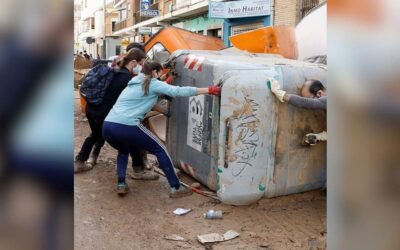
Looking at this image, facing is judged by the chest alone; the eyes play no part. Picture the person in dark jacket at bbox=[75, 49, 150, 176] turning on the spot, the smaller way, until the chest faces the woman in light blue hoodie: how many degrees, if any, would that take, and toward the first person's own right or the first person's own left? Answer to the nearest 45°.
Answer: approximately 90° to the first person's own right

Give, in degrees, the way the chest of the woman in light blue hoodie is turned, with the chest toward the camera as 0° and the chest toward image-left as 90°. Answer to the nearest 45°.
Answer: approximately 225°

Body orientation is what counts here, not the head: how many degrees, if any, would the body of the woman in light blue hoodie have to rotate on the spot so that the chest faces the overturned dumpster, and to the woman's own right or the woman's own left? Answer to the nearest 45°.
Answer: approximately 45° to the woman's own right

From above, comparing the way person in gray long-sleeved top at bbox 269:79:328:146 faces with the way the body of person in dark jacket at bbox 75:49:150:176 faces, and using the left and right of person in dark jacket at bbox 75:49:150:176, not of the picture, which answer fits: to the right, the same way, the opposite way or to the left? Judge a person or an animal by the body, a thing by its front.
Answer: the opposite way

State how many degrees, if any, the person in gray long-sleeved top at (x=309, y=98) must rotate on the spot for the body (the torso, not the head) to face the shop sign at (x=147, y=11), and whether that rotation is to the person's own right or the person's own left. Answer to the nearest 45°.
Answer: approximately 90° to the person's own right

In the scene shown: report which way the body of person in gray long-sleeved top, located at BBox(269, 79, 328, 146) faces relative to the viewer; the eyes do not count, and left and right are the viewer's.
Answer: facing to the left of the viewer

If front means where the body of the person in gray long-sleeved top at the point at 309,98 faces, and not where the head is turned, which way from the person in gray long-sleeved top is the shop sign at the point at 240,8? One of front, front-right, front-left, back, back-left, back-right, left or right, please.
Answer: right
